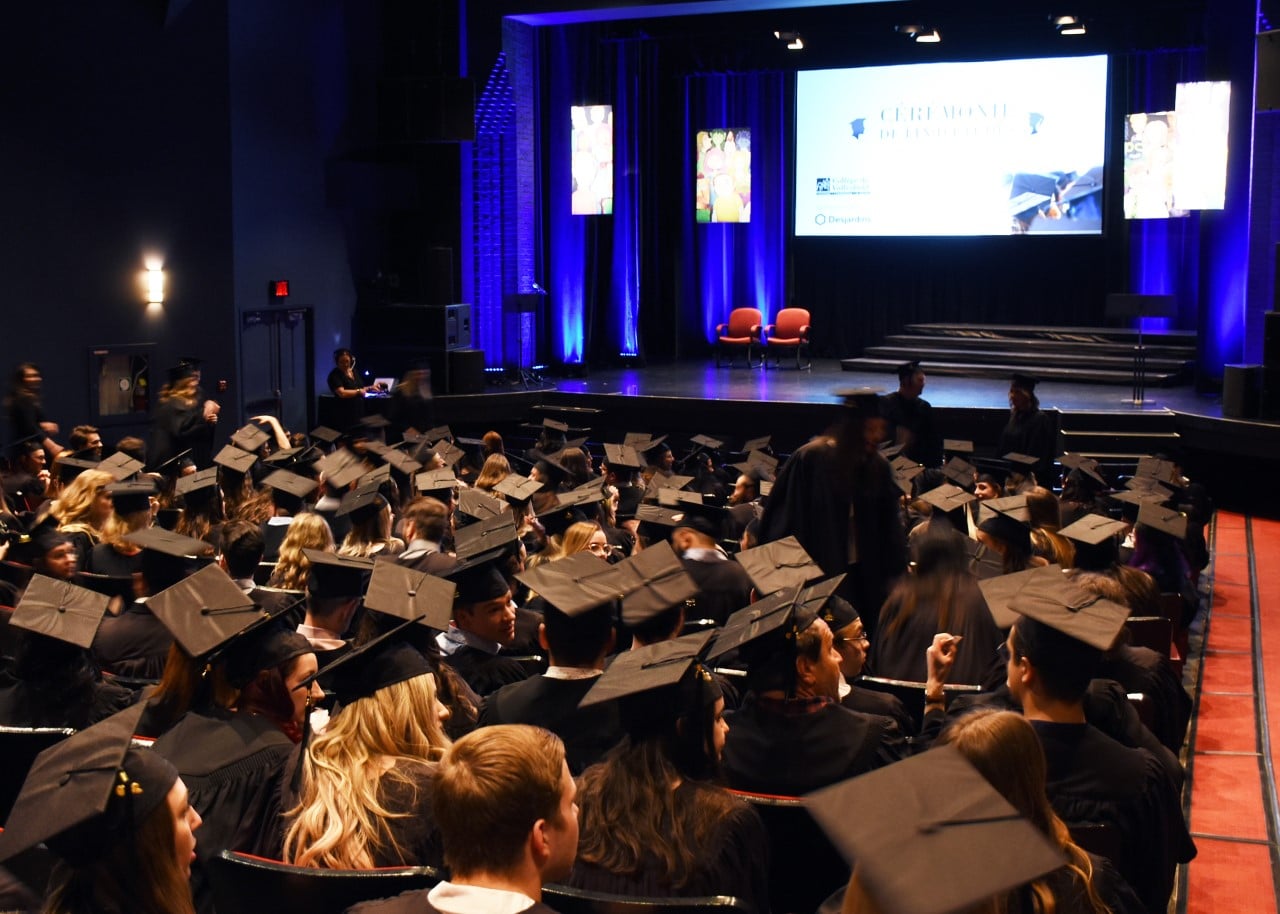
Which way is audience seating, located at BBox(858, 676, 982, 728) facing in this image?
away from the camera

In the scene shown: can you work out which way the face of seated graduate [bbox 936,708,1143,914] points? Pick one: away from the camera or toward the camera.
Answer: away from the camera

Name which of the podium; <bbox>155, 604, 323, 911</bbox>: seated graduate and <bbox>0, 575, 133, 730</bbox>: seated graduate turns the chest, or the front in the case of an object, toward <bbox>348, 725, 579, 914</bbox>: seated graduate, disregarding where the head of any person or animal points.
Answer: the podium

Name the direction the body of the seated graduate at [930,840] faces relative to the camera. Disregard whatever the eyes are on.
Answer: away from the camera

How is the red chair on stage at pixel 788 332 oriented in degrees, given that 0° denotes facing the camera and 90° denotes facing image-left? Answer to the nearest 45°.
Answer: approximately 45°

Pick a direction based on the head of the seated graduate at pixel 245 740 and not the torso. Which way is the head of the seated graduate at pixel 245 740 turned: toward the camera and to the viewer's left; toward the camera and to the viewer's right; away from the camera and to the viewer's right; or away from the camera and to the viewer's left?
away from the camera and to the viewer's right

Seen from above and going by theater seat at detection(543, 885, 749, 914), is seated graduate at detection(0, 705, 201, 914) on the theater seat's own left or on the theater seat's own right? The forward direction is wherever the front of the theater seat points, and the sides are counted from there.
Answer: on the theater seat's own left

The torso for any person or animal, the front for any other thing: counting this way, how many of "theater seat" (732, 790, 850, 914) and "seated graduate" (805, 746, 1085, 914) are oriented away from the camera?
2

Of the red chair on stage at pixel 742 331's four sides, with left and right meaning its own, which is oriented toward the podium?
left

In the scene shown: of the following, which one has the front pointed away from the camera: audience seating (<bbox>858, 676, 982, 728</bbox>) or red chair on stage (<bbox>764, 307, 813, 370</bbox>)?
the audience seating

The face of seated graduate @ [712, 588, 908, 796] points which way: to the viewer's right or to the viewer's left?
to the viewer's right

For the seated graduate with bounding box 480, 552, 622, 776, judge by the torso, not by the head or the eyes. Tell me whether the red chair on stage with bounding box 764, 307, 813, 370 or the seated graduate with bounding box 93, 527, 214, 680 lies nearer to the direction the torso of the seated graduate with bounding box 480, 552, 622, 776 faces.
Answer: the red chair on stage

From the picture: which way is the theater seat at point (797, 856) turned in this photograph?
away from the camera

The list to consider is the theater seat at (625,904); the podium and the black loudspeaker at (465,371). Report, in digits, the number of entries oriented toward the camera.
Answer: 2

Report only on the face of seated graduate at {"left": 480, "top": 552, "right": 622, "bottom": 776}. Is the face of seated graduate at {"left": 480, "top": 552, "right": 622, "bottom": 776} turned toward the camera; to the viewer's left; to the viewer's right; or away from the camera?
away from the camera

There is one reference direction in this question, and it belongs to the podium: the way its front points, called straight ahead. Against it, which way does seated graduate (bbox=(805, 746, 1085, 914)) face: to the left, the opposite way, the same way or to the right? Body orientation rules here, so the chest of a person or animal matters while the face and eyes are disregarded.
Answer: the opposite way

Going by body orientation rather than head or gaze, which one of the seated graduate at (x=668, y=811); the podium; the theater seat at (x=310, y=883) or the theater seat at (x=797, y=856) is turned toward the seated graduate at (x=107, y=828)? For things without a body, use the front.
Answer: the podium

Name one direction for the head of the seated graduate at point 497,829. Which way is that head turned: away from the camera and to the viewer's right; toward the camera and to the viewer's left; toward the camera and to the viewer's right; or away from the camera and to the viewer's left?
away from the camera and to the viewer's right

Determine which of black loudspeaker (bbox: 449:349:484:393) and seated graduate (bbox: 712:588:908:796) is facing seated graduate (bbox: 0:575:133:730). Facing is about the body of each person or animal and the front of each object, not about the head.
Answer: the black loudspeaker

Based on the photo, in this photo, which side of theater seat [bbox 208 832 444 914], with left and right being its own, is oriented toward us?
back
